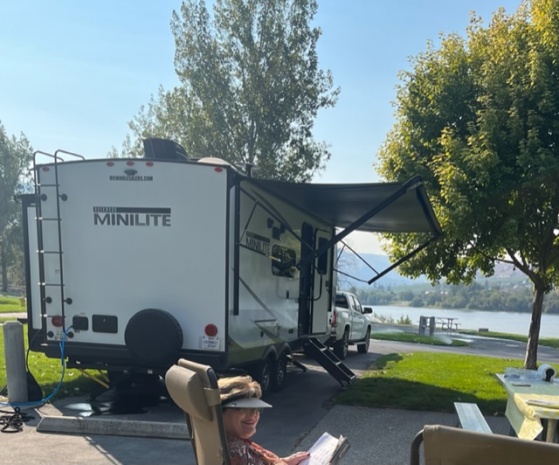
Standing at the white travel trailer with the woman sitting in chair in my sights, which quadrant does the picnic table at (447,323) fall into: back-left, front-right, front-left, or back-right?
back-left

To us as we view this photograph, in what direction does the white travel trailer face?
facing away from the viewer and to the right of the viewer

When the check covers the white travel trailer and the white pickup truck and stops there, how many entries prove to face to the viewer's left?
0

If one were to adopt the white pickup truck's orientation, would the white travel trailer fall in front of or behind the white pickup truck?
behind

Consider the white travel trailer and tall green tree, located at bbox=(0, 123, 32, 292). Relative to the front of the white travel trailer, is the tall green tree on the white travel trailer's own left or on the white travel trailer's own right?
on the white travel trailer's own left

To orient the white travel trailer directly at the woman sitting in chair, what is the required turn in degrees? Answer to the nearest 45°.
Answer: approximately 135° to its right

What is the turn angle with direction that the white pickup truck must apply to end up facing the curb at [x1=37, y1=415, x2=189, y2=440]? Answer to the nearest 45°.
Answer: approximately 135° to its right
